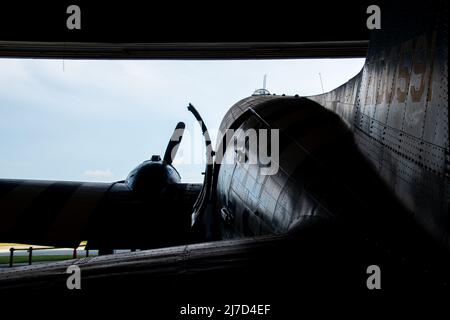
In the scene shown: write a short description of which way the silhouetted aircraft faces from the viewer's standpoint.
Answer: facing away from the viewer and to the left of the viewer
